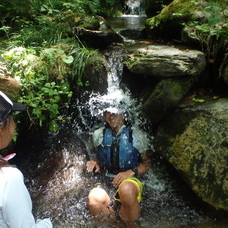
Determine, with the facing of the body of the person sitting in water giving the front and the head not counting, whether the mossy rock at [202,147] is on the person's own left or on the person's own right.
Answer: on the person's own left

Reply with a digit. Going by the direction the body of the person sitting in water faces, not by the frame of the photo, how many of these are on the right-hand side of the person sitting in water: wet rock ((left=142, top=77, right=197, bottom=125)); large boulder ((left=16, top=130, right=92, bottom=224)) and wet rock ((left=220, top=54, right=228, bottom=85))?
1

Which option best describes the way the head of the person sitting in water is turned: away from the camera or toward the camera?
toward the camera

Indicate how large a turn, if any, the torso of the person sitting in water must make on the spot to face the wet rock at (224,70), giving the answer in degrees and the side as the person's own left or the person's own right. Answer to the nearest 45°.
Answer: approximately 135° to the person's own left

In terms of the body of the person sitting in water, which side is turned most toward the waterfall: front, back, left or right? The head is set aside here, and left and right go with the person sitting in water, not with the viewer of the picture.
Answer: back

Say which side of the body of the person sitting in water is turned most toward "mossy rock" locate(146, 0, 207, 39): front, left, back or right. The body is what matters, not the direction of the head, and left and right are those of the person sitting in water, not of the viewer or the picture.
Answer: back

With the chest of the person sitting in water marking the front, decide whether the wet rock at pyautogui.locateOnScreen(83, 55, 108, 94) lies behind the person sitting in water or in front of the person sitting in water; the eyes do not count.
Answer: behind

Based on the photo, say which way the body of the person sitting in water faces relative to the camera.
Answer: toward the camera

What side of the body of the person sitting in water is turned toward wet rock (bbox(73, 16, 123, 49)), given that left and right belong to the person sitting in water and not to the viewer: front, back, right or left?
back

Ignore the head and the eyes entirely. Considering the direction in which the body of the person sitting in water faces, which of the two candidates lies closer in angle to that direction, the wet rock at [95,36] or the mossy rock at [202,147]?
the mossy rock

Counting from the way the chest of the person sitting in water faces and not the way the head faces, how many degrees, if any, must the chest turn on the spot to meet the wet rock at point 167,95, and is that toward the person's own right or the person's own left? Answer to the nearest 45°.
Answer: approximately 135° to the person's own left

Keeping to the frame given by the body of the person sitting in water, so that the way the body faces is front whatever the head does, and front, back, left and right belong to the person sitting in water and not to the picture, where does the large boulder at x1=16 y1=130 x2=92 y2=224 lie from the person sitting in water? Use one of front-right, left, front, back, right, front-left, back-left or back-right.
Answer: right
